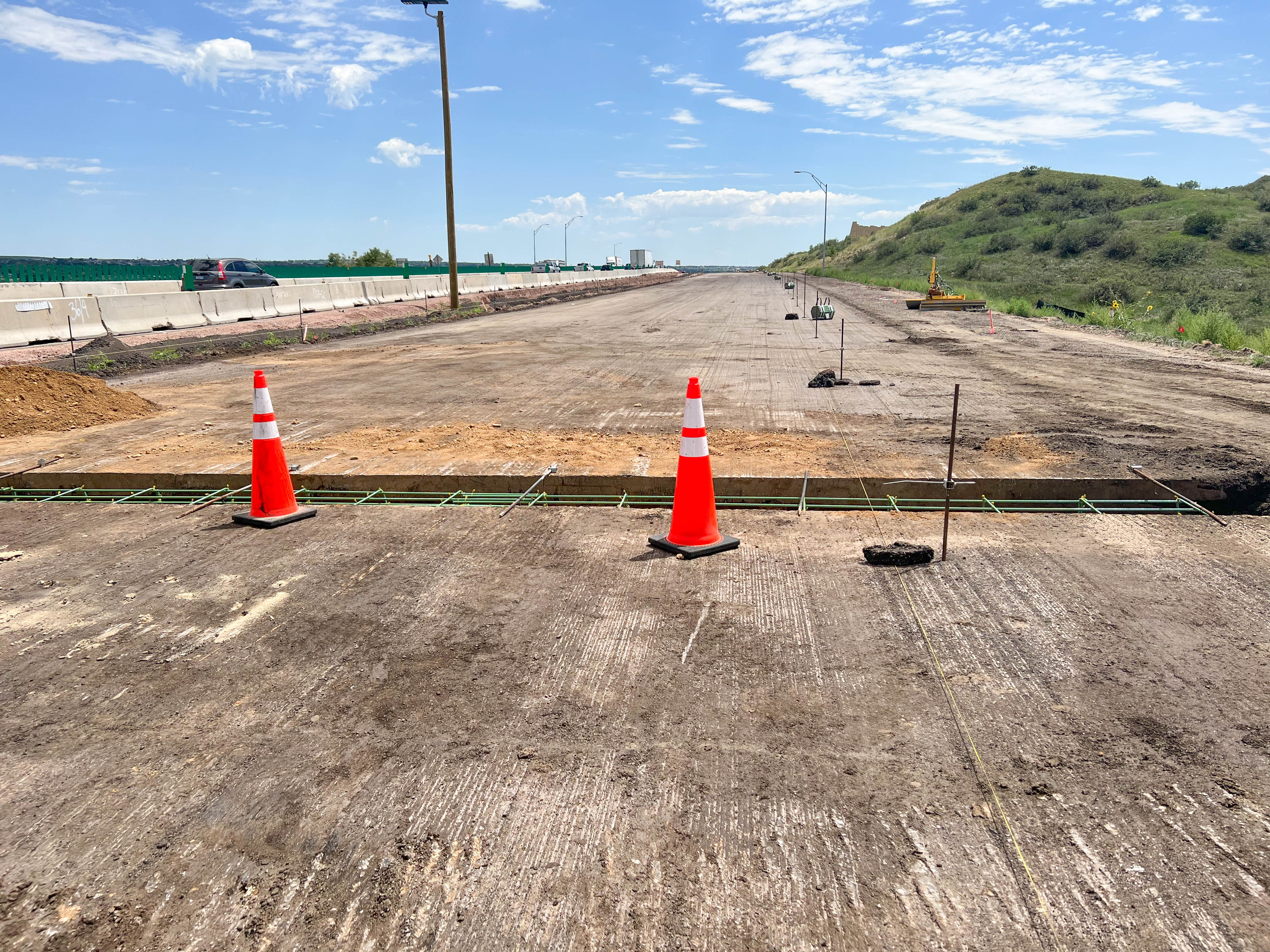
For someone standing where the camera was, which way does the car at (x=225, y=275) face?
facing away from the viewer and to the right of the viewer

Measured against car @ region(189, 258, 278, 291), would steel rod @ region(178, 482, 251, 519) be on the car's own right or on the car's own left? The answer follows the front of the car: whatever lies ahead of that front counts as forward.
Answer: on the car's own right

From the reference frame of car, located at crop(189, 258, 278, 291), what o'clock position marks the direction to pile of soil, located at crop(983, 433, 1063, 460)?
The pile of soil is roughly at 4 o'clock from the car.

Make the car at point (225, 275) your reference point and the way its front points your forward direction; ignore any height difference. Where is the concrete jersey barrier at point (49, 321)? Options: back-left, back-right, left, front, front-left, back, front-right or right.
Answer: back-right

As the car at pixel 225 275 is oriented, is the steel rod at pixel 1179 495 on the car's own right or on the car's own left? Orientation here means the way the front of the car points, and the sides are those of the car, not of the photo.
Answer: on the car's own right

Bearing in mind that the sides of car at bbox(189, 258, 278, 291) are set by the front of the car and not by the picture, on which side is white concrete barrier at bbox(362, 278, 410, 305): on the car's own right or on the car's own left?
on the car's own right

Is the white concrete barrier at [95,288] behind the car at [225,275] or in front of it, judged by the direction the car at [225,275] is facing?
behind

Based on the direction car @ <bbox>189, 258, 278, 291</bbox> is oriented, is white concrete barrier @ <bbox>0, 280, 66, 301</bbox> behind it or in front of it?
behind

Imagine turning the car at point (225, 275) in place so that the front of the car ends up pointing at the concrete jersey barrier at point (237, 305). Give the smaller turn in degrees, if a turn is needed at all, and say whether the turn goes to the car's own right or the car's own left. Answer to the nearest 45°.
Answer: approximately 135° to the car's own right

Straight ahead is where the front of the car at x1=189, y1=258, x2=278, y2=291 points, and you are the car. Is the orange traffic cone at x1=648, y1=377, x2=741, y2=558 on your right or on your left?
on your right

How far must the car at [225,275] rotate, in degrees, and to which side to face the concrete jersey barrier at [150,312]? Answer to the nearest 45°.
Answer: approximately 135° to its right
